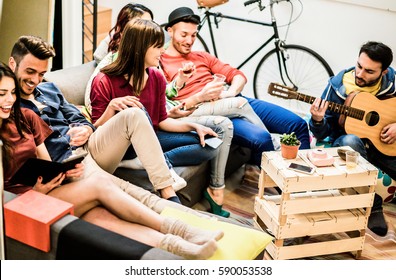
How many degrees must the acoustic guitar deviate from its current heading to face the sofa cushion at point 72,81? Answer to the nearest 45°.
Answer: approximately 90° to its right

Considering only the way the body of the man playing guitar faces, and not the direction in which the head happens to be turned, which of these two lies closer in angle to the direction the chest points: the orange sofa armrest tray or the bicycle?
the orange sofa armrest tray

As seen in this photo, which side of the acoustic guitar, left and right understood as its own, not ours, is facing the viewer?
front

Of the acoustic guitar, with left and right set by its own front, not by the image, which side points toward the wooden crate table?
front

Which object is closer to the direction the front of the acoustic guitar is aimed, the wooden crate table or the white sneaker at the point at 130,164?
the wooden crate table

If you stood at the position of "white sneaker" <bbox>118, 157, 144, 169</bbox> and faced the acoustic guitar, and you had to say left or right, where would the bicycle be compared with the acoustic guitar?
left

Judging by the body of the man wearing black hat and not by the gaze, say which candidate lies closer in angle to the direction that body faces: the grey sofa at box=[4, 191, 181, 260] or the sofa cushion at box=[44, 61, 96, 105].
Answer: the grey sofa
